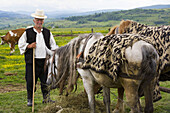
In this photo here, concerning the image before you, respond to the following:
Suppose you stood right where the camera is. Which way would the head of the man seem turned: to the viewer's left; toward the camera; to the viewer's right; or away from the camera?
toward the camera

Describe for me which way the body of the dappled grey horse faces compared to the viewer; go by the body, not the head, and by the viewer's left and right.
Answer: facing away from the viewer and to the left of the viewer

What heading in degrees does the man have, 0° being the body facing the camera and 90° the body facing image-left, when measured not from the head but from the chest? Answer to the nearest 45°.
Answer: approximately 0°

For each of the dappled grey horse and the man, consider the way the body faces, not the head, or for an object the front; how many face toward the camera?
1

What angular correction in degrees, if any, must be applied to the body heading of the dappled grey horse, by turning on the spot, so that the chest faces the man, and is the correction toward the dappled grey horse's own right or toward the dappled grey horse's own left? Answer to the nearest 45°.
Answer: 0° — it already faces them

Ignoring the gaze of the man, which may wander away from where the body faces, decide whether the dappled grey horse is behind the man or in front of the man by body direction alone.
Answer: in front

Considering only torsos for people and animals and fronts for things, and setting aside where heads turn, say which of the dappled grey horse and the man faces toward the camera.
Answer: the man
